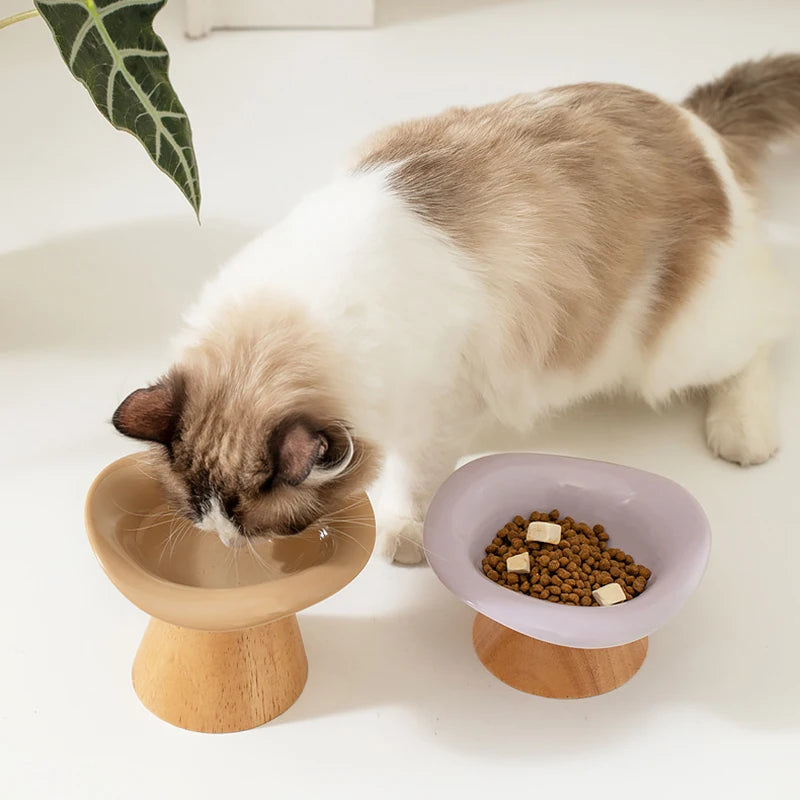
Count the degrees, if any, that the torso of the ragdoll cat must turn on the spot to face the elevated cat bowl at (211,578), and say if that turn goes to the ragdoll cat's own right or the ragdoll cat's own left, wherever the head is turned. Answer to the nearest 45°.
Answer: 0° — it already faces it

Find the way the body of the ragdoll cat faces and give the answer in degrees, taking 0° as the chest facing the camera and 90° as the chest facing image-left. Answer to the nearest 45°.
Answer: approximately 45°
